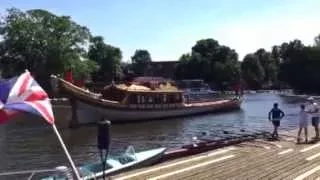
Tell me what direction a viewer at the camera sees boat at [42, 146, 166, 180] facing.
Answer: facing away from the viewer and to the right of the viewer

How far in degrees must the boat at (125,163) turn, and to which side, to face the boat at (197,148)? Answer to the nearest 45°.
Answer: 0° — it already faces it

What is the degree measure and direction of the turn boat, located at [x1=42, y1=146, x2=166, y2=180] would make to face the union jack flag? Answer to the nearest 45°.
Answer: approximately 135° to its right

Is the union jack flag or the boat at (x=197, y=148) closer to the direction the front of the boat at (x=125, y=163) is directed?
the boat
